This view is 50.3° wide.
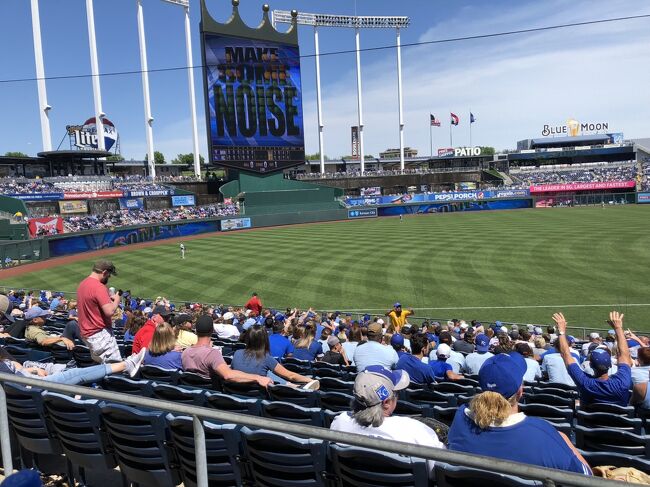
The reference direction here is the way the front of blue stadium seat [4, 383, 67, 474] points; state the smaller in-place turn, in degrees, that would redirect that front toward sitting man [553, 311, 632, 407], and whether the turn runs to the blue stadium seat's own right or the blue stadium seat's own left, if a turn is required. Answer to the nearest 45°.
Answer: approximately 45° to the blue stadium seat's own right

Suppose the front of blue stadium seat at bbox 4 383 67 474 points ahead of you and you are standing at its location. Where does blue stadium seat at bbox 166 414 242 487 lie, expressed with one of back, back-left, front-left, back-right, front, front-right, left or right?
right

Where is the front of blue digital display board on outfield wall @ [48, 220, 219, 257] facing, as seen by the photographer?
facing the viewer and to the right of the viewer

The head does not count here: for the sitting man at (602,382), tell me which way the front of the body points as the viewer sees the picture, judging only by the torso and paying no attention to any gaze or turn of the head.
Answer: away from the camera

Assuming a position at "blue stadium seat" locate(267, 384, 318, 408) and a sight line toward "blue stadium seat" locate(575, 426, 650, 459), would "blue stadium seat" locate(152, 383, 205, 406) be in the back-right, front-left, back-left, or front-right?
back-right

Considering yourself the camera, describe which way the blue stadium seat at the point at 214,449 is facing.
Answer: facing away from the viewer and to the right of the viewer

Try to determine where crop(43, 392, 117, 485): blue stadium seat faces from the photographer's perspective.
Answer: facing away from the viewer and to the right of the viewer

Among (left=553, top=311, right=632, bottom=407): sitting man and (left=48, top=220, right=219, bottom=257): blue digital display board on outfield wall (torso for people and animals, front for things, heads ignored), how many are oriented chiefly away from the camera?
1

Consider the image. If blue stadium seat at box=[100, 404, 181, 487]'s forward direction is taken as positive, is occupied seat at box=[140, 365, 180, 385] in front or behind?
in front

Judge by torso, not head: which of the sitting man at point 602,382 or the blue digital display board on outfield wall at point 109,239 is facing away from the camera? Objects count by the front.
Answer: the sitting man

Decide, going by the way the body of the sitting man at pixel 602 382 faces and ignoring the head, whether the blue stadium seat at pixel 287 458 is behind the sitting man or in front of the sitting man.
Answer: behind

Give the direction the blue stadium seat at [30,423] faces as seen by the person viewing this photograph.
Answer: facing away from the viewer and to the right of the viewer

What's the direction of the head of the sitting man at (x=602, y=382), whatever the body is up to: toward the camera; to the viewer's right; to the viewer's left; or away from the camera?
away from the camera

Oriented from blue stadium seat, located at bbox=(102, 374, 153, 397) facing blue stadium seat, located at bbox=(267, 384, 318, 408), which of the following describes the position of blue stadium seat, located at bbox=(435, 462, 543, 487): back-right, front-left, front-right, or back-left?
front-right

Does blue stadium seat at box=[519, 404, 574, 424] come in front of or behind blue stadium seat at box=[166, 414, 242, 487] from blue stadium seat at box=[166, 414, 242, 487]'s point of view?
in front
